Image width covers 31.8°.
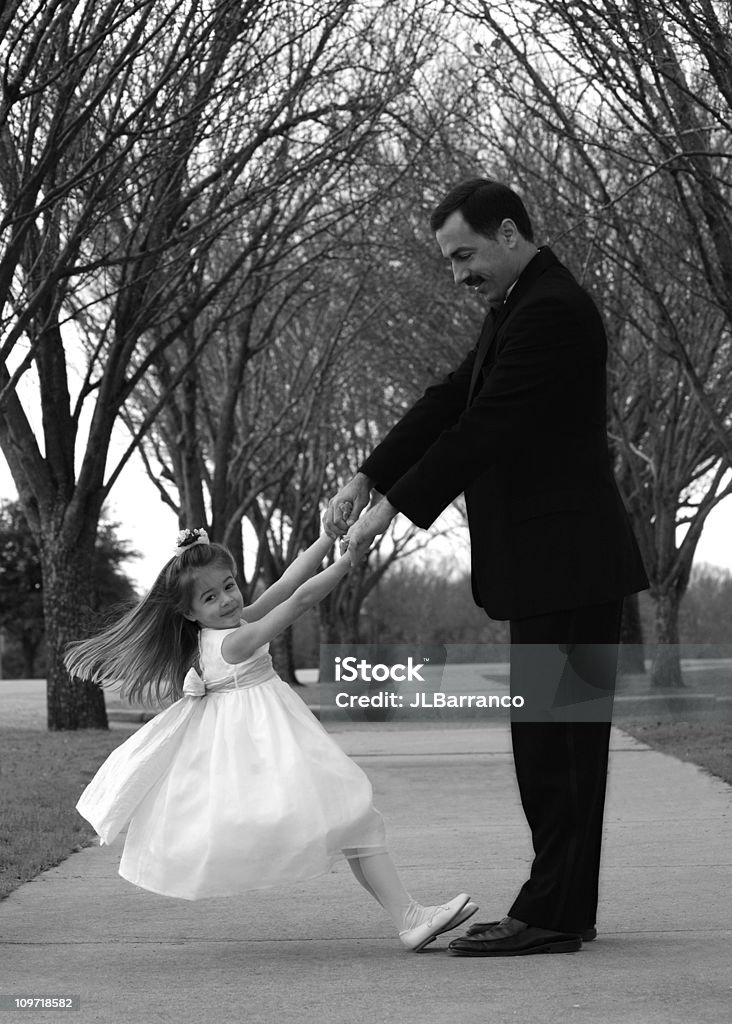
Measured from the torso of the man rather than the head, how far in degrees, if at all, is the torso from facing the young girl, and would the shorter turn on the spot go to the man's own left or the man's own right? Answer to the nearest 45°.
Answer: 0° — they already face them

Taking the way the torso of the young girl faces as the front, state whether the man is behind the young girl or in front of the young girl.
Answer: in front

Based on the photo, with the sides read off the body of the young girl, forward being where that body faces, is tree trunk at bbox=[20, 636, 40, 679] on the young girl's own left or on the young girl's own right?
on the young girl's own left

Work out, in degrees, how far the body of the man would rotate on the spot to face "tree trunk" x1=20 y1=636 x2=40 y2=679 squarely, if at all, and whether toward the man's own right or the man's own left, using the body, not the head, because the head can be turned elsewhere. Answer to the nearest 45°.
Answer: approximately 90° to the man's own right

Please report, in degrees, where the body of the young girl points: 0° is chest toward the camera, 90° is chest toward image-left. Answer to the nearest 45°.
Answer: approximately 270°

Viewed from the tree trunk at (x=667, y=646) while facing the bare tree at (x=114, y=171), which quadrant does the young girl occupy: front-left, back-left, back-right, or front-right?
front-left

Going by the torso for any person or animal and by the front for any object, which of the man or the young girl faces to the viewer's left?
the man

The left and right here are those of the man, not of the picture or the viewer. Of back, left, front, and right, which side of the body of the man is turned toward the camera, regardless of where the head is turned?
left

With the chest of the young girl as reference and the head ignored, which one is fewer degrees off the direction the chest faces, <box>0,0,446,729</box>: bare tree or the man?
the man

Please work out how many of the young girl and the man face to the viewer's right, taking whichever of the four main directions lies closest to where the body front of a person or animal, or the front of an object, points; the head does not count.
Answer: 1

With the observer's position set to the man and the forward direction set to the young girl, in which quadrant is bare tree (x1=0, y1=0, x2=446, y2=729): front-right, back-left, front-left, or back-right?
front-right

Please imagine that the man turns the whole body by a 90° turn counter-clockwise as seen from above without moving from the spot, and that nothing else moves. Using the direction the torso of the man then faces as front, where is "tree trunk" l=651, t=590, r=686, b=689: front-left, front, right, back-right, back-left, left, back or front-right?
back

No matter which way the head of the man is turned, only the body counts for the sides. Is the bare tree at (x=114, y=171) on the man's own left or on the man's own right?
on the man's own right

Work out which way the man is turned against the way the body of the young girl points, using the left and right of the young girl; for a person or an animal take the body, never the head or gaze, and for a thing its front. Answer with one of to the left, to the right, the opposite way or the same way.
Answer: the opposite way
